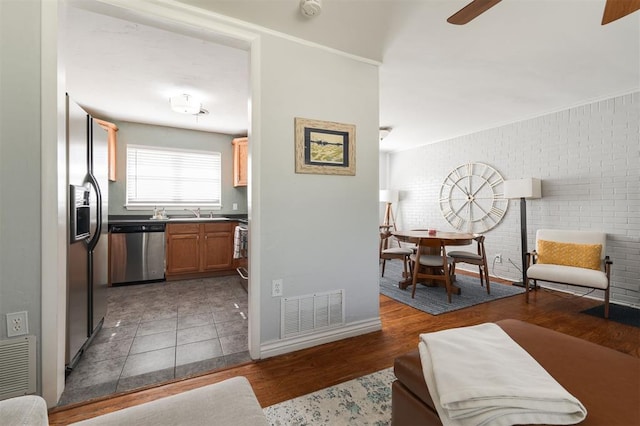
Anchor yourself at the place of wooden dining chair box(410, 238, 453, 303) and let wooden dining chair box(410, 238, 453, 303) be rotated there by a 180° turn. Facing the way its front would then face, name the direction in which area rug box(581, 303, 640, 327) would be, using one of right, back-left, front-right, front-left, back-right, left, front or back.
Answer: left

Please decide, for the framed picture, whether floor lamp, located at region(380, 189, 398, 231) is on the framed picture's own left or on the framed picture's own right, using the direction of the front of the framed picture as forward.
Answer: on the framed picture's own left

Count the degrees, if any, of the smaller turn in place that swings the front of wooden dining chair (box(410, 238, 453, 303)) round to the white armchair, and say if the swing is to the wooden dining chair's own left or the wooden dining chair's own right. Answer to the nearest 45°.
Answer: approximately 90° to the wooden dining chair's own right

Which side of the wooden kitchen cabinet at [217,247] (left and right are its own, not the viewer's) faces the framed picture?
front

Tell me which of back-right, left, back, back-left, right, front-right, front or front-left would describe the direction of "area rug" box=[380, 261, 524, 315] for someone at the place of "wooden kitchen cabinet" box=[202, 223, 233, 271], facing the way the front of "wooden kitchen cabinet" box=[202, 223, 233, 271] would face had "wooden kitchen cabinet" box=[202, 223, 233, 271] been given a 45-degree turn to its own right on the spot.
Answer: left

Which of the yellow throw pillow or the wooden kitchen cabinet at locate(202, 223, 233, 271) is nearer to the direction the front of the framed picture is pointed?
the yellow throw pillow

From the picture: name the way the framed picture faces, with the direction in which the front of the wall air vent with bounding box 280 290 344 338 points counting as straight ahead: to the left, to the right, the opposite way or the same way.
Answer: the same way

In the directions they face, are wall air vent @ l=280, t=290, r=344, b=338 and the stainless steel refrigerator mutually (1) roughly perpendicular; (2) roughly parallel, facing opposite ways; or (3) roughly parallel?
roughly perpendicular

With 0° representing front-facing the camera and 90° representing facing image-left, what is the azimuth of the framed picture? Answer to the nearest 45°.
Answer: approximately 315°

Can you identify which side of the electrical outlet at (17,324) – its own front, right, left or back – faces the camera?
front

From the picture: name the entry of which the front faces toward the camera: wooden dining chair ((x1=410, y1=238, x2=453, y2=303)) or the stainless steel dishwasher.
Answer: the stainless steel dishwasher

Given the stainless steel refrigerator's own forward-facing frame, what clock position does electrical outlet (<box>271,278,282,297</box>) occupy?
The electrical outlet is roughly at 1 o'clock from the stainless steel refrigerator.

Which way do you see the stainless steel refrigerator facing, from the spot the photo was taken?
facing to the right of the viewer

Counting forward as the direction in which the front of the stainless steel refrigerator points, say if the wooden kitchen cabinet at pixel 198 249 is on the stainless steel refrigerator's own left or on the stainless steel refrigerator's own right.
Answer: on the stainless steel refrigerator's own left

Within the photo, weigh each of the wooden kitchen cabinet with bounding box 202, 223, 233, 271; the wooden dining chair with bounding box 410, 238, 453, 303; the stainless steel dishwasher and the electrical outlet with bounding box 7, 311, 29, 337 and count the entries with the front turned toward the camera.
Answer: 3
